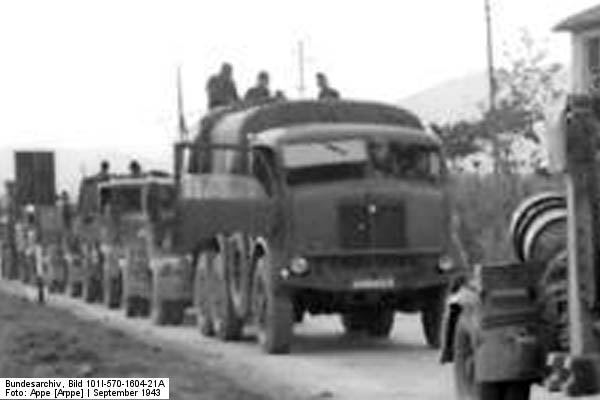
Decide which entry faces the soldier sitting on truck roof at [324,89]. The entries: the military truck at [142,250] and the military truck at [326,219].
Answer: the military truck at [142,250]

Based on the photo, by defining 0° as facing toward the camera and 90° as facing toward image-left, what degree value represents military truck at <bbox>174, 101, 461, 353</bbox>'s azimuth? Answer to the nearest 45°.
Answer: approximately 315°
